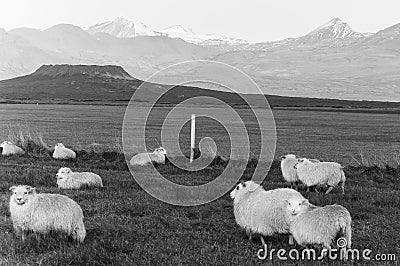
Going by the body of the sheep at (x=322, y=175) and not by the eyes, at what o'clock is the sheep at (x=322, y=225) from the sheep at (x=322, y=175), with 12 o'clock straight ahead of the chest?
the sheep at (x=322, y=225) is roughly at 9 o'clock from the sheep at (x=322, y=175).

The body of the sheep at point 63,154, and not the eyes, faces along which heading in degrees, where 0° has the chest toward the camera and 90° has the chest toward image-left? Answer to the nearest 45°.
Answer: approximately 90°

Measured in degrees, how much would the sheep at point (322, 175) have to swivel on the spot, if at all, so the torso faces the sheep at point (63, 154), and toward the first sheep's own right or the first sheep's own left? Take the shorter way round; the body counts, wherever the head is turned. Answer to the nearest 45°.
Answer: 0° — it already faces it

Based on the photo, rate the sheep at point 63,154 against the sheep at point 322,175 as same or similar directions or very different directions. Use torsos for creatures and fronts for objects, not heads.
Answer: same or similar directions

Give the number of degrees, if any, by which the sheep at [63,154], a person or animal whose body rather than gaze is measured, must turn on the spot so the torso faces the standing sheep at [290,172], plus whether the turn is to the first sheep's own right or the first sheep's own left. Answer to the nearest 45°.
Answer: approximately 135° to the first sheep's own left

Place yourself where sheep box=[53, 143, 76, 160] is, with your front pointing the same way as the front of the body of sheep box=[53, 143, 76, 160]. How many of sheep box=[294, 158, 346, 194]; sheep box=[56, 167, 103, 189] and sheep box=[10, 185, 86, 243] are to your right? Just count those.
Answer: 0

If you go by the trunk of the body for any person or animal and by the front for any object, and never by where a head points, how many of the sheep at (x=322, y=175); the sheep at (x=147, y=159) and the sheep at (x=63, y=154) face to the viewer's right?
1

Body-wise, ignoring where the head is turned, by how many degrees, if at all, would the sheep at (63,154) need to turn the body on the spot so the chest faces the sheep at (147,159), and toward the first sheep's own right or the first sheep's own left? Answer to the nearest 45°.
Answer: approximately 135° to the first sheep's own left

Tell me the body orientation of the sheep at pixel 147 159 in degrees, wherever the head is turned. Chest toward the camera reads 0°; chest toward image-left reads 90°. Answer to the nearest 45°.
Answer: approximately 270°

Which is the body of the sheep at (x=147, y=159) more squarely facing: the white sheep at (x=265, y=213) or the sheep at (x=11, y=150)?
the white sheep

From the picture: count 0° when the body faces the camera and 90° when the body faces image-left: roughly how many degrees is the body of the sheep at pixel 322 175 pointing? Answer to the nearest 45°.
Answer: approximately 90°

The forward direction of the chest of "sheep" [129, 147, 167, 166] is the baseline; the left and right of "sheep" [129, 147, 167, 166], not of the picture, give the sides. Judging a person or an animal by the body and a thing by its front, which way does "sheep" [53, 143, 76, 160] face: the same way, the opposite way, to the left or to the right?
the opposite way

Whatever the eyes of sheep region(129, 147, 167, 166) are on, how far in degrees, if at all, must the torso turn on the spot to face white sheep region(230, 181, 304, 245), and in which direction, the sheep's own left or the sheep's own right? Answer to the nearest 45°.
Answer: approximately 90° to the sheep's own right

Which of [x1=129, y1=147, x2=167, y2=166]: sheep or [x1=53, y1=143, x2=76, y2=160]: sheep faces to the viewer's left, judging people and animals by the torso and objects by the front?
[x1=53, y1=143, x2=76, y2=160]: sheep
